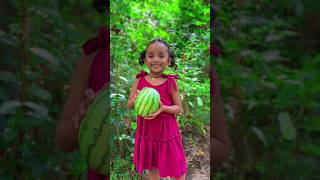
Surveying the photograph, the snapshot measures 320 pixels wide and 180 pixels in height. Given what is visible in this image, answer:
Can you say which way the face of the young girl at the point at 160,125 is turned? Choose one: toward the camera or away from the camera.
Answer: toward the camera

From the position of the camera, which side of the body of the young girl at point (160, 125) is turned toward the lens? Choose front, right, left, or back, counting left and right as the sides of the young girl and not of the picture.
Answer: front
